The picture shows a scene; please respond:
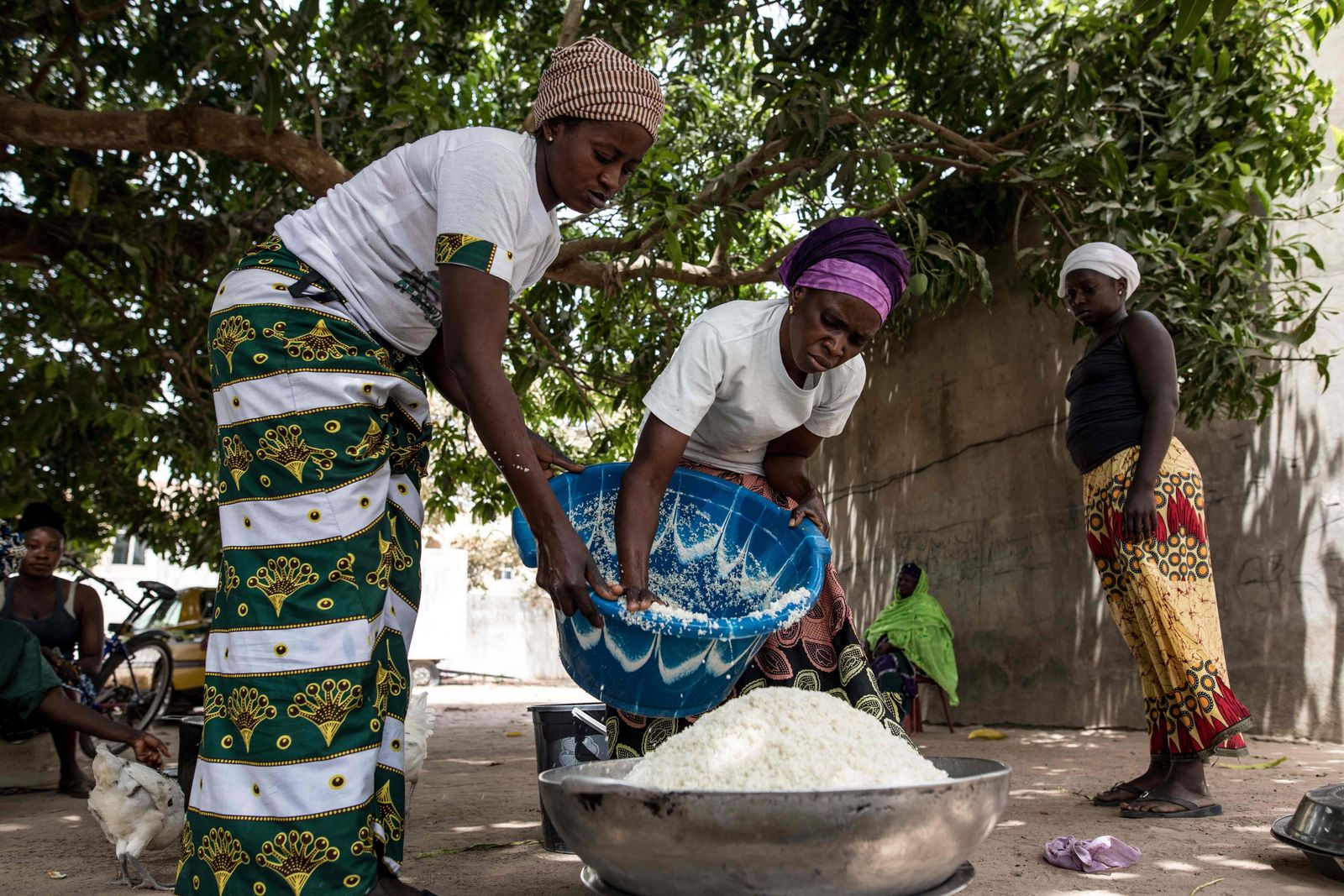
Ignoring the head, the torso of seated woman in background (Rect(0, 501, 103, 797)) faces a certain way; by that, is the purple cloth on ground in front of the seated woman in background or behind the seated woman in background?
in front

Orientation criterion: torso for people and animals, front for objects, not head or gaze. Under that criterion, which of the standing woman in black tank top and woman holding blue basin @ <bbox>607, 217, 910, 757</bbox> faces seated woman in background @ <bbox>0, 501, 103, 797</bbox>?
the standing woman in black tank top

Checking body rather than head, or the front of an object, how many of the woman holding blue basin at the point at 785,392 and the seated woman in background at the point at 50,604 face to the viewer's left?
0

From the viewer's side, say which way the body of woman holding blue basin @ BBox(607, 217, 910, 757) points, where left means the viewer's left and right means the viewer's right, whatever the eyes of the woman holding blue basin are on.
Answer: facing the viewer and to the right of the viewer

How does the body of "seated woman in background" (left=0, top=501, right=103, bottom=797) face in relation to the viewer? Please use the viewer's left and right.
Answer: facing the viewer

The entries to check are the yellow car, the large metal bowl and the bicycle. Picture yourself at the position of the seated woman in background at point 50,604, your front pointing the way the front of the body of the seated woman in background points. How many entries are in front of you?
1

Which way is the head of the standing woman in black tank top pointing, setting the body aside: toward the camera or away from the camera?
toward the camera

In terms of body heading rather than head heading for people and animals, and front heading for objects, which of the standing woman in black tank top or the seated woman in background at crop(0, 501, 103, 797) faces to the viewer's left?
the standing woman in black tank top

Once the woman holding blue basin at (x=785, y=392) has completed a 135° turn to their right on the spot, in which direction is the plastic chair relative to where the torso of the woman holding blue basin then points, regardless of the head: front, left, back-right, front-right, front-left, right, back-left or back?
right
